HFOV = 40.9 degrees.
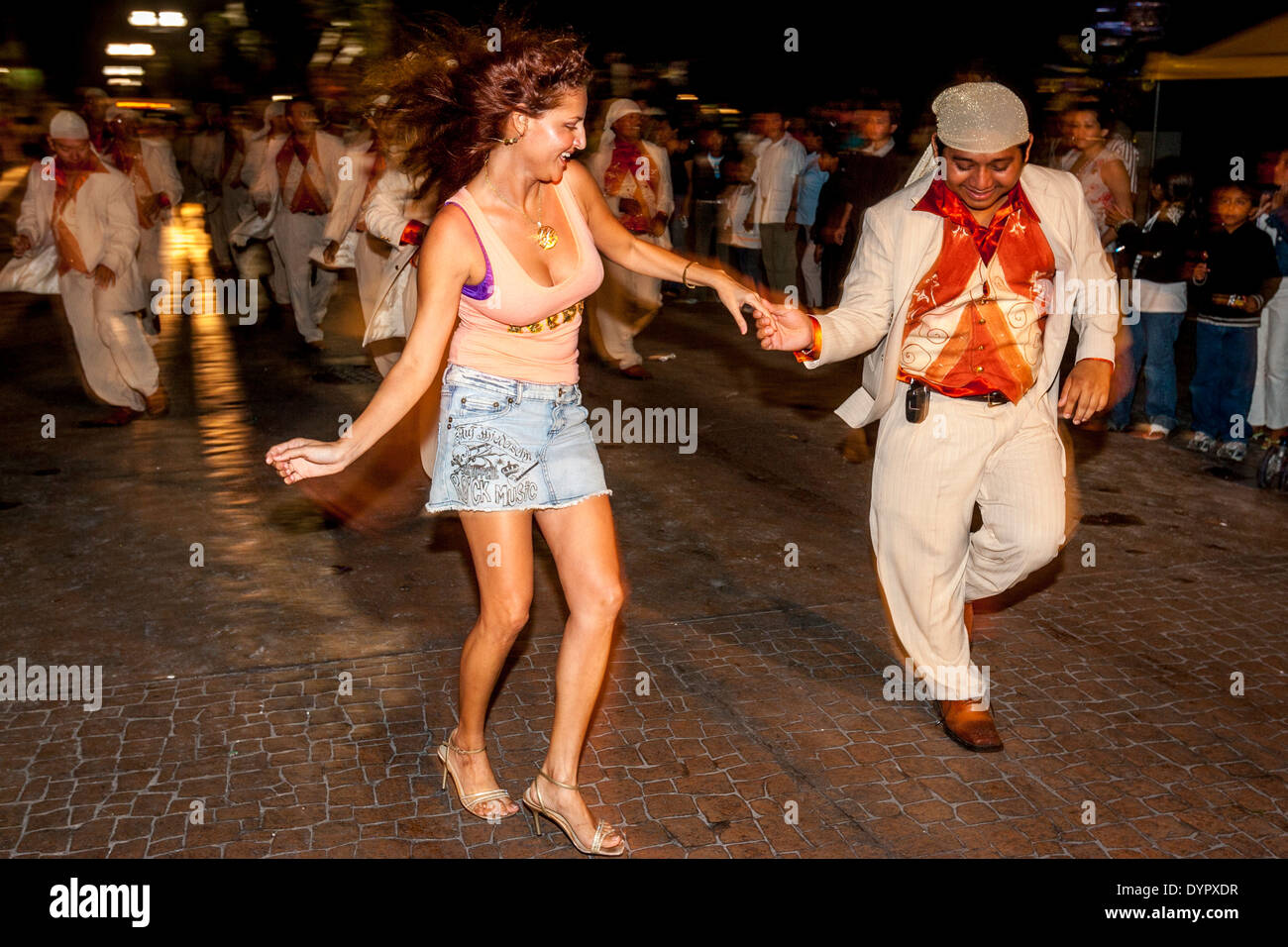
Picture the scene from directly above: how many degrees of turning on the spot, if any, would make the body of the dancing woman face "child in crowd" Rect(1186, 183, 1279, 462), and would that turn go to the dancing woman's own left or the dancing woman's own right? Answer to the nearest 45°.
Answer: approximately 90° to the dancing woman's own left

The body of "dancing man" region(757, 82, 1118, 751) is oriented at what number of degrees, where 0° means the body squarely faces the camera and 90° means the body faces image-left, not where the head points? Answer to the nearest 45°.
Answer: approximately 0°

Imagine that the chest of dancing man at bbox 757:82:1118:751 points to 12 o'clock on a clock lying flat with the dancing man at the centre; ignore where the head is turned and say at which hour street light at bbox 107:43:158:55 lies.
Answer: The street light is roughly at 5 o'clock from the dancing man.

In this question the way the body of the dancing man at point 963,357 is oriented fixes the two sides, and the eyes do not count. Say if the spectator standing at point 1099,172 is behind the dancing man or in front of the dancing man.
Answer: behind

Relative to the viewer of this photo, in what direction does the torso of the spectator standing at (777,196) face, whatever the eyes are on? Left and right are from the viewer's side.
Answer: facing the viewer and to the left of the viewer

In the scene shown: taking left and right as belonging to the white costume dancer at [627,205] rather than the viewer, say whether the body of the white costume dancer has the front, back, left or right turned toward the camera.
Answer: front

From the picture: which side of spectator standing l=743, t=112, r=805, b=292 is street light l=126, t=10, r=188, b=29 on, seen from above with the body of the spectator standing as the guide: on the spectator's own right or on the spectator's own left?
on the spectator's own right

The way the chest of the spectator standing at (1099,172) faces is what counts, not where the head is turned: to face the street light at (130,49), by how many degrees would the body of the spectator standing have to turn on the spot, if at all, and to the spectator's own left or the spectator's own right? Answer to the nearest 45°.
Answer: approximately 90° to the spectator's own right

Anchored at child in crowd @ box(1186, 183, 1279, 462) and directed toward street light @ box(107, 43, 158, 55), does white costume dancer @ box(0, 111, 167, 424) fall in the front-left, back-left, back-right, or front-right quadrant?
front-left

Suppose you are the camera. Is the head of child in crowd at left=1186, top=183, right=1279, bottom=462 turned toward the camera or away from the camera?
toward the camera

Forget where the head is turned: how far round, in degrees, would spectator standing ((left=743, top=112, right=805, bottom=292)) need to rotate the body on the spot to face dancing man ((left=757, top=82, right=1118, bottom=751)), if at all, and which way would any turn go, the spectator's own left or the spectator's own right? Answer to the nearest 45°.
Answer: approximately 45° to the spectator's own left

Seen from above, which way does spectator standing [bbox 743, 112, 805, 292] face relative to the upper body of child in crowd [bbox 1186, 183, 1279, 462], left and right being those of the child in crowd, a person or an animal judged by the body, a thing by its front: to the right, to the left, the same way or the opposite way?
the same way

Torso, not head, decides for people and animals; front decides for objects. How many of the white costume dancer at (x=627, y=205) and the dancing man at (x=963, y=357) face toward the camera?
2

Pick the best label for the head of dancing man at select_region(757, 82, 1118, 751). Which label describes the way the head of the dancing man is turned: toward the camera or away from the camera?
toward the camera
